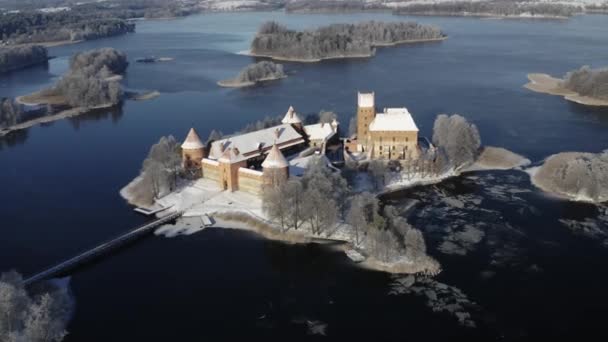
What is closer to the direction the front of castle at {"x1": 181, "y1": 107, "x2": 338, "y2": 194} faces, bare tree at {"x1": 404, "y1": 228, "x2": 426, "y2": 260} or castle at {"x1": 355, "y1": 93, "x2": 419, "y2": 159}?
the bare tree

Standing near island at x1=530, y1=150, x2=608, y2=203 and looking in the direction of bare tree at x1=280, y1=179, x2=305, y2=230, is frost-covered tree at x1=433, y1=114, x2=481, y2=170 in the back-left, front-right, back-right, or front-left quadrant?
front-right

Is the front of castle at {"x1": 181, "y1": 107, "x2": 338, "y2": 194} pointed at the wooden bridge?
yes

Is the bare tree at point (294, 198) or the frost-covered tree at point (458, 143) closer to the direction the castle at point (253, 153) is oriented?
the bare tree

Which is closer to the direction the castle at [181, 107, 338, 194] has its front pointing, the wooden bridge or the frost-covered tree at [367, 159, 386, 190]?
the wooden bridge

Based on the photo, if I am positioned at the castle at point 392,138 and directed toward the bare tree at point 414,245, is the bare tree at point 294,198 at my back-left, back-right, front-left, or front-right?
front-right

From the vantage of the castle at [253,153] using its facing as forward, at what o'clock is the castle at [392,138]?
the castle at [392,138] is roughly at 7 o'clock from the castle at [253,153].

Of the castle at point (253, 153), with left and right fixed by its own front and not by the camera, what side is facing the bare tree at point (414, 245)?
left

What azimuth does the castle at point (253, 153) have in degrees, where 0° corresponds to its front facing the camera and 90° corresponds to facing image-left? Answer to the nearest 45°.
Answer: approximately 45°

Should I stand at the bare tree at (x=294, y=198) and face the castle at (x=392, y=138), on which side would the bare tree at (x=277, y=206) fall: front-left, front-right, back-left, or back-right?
back-left

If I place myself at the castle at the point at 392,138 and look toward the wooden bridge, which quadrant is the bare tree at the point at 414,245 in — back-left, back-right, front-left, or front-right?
front-left

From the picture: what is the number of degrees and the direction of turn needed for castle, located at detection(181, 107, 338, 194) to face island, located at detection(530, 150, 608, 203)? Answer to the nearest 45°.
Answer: approximately 135° to its left

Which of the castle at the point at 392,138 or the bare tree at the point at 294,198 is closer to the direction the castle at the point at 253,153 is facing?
the bare tree

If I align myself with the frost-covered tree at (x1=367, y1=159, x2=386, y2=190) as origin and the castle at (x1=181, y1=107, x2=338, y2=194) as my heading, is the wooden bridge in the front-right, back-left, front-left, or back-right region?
front-left

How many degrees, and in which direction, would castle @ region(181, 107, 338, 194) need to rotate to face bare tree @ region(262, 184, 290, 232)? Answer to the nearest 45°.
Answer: approximately 45° to its left
